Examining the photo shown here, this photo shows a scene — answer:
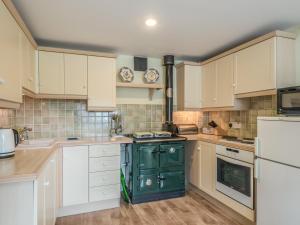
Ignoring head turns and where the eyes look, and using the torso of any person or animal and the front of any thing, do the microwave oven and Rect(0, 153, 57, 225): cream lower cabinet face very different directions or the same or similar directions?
very different directions

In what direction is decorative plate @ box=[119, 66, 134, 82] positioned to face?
toward the camera

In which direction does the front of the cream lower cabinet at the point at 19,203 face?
to the viewer's right

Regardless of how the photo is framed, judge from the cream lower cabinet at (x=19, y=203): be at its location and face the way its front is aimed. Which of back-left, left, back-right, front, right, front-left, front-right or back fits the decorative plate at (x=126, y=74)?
front-left

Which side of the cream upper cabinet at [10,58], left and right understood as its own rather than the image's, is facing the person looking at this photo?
right

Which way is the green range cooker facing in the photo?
toward the camera

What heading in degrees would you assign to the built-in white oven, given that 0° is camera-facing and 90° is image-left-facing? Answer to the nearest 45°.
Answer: approximately 45°

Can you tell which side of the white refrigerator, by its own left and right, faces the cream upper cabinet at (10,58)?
front

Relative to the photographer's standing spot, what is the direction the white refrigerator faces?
facing the viewer and to the left of the viewer

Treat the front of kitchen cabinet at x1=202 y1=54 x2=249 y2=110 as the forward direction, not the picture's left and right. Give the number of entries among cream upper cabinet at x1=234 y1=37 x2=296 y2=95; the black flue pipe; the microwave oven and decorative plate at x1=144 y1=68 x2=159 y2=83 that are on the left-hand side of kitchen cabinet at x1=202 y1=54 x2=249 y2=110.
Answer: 2

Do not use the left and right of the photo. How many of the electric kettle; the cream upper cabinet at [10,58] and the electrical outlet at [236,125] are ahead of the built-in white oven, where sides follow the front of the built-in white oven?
2

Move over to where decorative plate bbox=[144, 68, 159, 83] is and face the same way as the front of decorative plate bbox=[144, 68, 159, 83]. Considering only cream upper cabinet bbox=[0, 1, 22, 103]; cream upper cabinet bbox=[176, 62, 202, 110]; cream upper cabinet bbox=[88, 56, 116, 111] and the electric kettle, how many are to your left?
1
